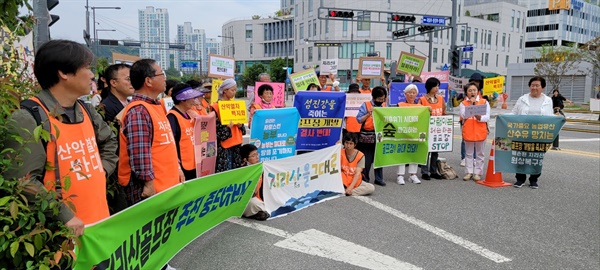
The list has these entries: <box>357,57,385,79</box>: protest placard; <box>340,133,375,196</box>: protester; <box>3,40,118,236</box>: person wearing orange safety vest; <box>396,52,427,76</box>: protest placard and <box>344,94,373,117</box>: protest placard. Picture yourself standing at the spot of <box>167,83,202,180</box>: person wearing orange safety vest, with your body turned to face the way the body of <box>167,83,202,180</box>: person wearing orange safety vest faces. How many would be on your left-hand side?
4

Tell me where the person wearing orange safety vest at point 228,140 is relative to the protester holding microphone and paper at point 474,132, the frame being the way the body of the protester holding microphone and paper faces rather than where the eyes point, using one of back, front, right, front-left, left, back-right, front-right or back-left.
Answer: front-right

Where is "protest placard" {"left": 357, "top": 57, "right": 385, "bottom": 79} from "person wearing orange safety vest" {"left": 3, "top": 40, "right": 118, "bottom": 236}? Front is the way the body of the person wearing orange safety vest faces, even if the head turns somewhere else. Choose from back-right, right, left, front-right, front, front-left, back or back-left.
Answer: left

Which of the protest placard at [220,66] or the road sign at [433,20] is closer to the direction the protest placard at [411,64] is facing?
the protest placard

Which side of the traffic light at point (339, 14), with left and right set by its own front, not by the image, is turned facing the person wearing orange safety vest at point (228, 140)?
front

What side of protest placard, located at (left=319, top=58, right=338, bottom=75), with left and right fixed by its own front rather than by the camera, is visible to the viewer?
front

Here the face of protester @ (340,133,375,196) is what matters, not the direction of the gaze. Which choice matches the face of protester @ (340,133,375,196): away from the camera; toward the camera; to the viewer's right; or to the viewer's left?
toward the camera

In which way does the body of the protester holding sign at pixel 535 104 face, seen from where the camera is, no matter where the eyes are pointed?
toward the camera

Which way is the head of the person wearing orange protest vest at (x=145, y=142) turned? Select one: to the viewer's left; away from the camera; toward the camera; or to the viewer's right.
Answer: to the viewer's right

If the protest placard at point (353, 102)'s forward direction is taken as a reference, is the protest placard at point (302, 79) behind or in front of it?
behind

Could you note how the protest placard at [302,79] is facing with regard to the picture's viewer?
facing the viewer

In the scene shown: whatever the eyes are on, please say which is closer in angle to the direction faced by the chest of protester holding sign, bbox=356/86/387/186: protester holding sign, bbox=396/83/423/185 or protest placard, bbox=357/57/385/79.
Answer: the protester holding sign

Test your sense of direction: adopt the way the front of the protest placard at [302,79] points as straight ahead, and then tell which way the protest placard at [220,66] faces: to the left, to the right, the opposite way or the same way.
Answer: the same way

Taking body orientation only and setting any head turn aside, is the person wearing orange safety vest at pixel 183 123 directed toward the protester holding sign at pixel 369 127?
no

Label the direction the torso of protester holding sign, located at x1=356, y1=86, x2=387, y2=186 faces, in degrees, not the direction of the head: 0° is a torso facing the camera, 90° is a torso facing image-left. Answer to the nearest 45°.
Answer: approximately 315°

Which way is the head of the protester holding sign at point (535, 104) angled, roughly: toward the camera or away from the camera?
toward the camera

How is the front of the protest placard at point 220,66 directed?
toward the camera
